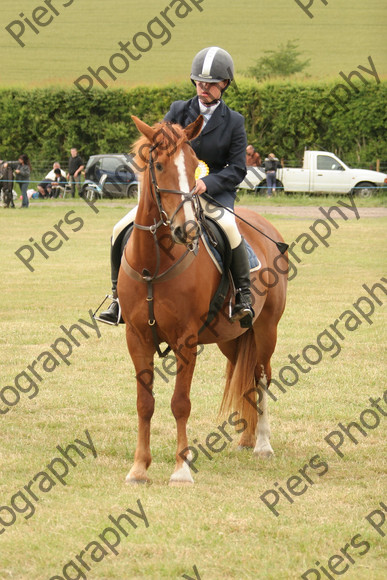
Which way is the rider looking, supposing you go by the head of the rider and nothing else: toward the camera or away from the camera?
toward the camera

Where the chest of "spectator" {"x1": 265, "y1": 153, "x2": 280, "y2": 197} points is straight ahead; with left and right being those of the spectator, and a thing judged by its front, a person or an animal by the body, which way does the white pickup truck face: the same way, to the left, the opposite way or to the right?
to the left

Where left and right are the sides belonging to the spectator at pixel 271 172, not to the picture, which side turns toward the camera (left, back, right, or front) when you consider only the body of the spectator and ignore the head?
front

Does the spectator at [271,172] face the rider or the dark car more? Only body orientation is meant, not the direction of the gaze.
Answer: the rider

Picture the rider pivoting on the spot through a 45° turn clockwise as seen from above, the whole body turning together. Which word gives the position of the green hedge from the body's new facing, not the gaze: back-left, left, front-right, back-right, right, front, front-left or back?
right

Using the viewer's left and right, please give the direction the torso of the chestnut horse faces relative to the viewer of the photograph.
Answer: facing the viewer and to the left of the viewer

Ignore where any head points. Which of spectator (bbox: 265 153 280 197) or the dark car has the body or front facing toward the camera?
the spectator

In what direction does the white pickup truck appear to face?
to the viewer's right

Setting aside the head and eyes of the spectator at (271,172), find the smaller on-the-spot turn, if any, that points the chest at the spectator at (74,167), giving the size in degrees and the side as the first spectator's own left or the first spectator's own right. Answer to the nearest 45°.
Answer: approximately 90° to the first spectator's own right

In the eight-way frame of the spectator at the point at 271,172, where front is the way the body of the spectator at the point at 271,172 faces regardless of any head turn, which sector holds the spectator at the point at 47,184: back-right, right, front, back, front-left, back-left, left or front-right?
right

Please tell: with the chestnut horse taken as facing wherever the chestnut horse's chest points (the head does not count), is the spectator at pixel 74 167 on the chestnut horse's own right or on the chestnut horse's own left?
on the chestnut horse's own right

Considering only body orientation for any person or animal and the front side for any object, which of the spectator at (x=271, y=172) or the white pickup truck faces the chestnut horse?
the spectator

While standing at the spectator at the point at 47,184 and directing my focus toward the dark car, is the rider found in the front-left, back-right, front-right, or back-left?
front-right

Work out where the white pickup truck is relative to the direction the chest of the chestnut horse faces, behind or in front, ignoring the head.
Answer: behind

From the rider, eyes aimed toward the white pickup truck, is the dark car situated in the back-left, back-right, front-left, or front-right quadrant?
front-left
